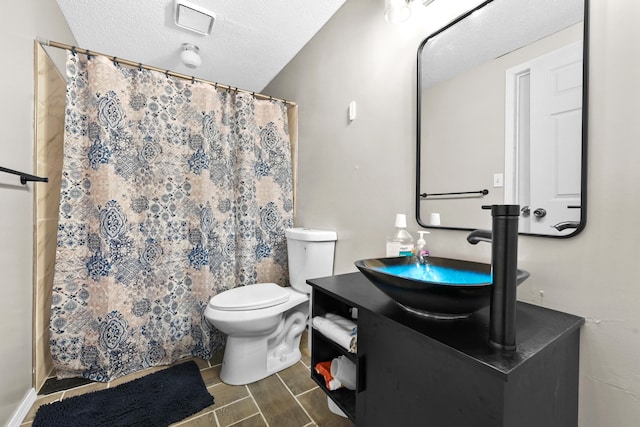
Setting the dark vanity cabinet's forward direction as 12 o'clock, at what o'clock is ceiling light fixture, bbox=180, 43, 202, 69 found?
The ceiling light fixture is roughly at 2 o'clock from the dark vanity cabinet.

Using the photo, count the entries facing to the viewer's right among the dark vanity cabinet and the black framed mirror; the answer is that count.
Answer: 0

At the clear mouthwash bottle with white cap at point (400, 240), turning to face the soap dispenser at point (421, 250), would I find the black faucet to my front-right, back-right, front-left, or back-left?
front-right

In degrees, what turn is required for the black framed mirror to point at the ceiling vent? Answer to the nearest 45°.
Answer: approximately 45° to its right

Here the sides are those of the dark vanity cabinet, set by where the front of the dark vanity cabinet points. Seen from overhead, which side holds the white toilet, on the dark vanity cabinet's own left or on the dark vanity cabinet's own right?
on the dark vanity cabinet's own right

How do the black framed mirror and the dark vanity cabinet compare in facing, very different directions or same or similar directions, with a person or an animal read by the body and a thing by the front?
same or similar directions

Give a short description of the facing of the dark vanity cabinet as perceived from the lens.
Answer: facing the viewer and to the left of the viewer
